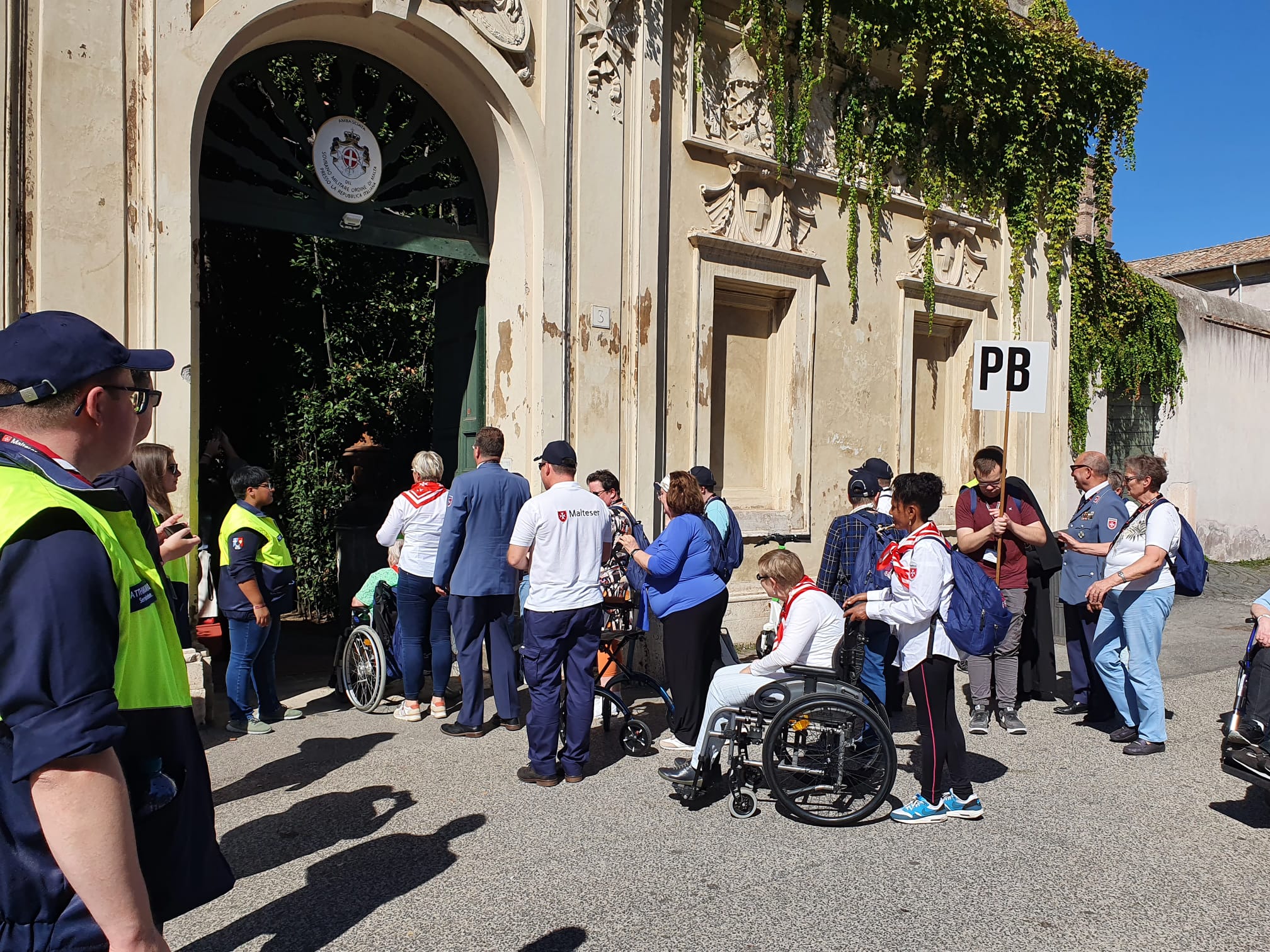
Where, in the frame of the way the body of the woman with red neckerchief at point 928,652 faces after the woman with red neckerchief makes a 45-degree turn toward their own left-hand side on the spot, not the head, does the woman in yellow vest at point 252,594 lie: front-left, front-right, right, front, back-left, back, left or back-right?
front-right

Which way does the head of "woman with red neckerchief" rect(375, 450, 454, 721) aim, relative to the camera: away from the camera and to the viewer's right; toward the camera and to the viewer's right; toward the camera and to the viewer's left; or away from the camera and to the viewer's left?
away from the camera and to the viewer's left

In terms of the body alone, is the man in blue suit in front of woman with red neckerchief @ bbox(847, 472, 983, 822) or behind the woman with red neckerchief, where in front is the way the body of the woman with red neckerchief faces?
in front

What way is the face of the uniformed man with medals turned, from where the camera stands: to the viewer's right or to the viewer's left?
to the viewer's left

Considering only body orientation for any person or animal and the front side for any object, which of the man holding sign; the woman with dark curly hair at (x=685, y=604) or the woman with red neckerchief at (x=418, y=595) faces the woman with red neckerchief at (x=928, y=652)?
the man holding sign

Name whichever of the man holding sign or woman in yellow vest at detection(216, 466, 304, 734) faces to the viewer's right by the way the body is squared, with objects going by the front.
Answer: the woman in yellow vest

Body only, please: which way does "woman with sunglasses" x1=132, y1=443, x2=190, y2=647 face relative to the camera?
to the viewer's right

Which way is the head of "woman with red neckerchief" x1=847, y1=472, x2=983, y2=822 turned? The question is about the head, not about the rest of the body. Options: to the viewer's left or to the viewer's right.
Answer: to the viewer's left

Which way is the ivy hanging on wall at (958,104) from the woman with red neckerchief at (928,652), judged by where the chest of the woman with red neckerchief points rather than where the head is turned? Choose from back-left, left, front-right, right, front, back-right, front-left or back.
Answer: right

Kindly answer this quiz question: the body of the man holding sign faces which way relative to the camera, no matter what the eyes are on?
toward the camera

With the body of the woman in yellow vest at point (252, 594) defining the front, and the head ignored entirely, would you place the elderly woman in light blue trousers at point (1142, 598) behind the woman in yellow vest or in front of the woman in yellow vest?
in front

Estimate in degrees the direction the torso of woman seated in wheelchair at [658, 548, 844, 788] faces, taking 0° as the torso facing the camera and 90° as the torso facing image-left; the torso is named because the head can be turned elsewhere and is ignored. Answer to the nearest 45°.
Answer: approximately 90°

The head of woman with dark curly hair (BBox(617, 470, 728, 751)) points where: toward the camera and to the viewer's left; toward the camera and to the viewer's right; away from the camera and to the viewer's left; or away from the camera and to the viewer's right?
away from the camera and to the viewer's left

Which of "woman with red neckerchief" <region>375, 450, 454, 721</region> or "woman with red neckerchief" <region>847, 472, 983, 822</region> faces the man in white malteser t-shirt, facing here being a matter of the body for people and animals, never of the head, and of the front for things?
"woman with red neckerchief" <region>847, 472, 983, 822</region>
